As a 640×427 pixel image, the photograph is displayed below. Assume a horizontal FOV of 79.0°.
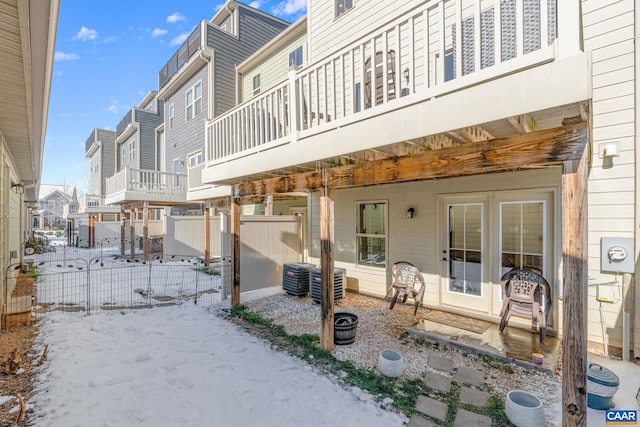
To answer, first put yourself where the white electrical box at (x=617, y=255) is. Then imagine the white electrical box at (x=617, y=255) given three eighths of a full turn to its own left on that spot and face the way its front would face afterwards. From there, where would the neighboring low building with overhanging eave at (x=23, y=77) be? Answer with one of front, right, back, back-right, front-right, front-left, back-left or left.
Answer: back

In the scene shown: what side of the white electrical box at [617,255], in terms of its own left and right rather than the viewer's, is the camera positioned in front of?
front

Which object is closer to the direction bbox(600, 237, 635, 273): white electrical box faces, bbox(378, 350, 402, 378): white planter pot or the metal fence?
the white planter pot

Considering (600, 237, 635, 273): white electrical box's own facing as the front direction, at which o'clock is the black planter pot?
The black planter pot is roughly at 2 o'clock from the white electrical box.

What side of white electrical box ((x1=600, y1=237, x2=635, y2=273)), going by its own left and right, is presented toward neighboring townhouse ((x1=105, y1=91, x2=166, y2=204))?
right
